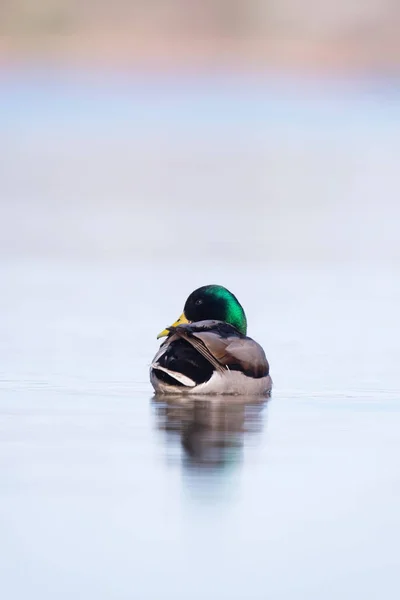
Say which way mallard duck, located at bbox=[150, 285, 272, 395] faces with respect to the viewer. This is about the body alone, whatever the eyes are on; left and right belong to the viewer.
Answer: facing away from the viewer and to the right of the viewer
